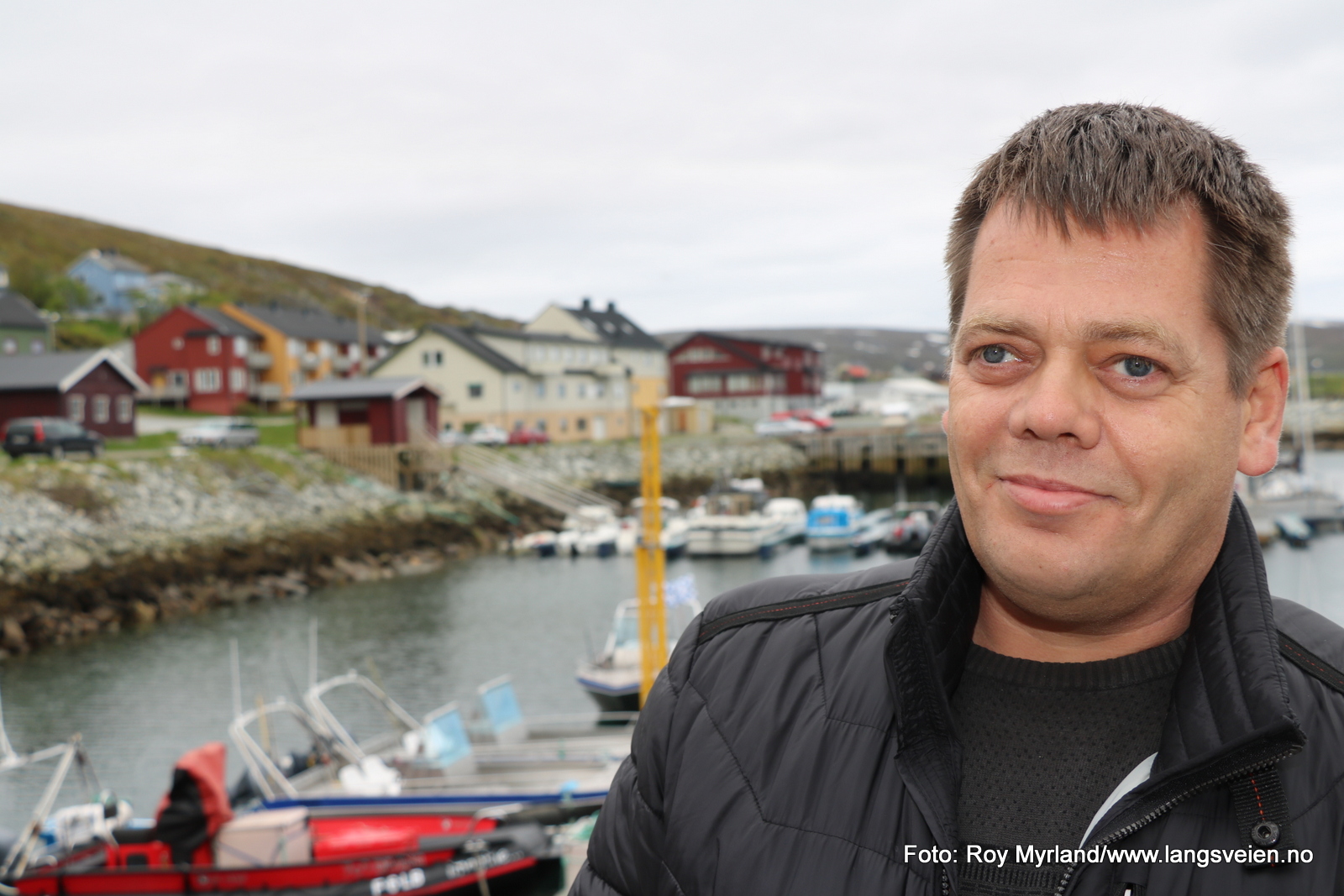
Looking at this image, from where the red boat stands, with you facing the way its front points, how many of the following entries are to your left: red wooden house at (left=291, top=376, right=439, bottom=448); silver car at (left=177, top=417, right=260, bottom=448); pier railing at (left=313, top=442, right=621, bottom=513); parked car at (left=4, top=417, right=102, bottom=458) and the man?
4

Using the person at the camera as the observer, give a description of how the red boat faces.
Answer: facing to the right of the viewer

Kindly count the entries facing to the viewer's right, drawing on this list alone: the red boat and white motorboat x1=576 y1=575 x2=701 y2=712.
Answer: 1

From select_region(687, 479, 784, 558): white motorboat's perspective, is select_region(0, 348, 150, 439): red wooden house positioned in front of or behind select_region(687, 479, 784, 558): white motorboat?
behind

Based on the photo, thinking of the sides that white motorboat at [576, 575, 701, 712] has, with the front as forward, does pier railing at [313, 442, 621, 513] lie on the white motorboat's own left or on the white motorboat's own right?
on the white motorboat's own right

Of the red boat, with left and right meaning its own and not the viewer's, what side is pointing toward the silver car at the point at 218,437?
left

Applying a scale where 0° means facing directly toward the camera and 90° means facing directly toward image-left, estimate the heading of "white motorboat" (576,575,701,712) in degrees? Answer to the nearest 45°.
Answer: approximately 45°
